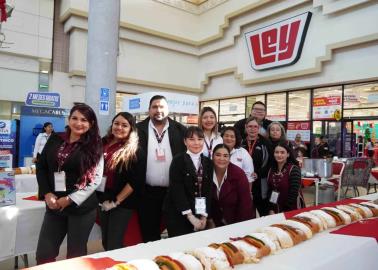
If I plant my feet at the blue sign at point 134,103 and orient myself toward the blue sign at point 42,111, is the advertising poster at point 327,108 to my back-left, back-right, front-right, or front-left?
back-left

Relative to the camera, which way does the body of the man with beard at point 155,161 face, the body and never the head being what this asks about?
toward the camera

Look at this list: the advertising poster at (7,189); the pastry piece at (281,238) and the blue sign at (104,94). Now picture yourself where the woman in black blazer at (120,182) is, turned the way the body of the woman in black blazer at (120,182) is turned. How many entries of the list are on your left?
1

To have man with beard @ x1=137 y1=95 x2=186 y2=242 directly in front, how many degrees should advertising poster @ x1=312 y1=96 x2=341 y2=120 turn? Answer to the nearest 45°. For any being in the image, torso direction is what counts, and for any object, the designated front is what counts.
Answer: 0° — it already faces them

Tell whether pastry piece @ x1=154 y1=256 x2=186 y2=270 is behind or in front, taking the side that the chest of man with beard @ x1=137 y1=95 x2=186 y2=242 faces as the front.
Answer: in front

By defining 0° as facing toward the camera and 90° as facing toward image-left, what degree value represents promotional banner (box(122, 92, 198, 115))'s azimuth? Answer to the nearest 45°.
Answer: approximately 0°

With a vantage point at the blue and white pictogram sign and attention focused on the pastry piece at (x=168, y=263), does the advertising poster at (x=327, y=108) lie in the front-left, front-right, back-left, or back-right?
back-left

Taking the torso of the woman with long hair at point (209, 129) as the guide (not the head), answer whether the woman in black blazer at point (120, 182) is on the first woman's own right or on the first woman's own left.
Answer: on the first woman's own right

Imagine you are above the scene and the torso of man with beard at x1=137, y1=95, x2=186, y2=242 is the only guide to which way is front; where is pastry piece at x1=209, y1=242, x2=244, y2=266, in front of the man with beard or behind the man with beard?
in front

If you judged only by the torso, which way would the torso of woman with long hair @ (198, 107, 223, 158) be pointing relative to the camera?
toward the camera

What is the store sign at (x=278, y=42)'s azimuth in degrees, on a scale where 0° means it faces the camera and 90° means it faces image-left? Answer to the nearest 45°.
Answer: approximately 45°

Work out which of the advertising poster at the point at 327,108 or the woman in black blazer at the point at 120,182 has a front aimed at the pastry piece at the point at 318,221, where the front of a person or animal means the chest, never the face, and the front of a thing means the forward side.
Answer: the advertising poster

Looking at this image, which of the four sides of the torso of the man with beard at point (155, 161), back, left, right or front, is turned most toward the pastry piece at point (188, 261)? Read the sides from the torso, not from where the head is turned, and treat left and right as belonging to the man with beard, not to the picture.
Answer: front

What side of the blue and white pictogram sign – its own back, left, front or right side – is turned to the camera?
front
